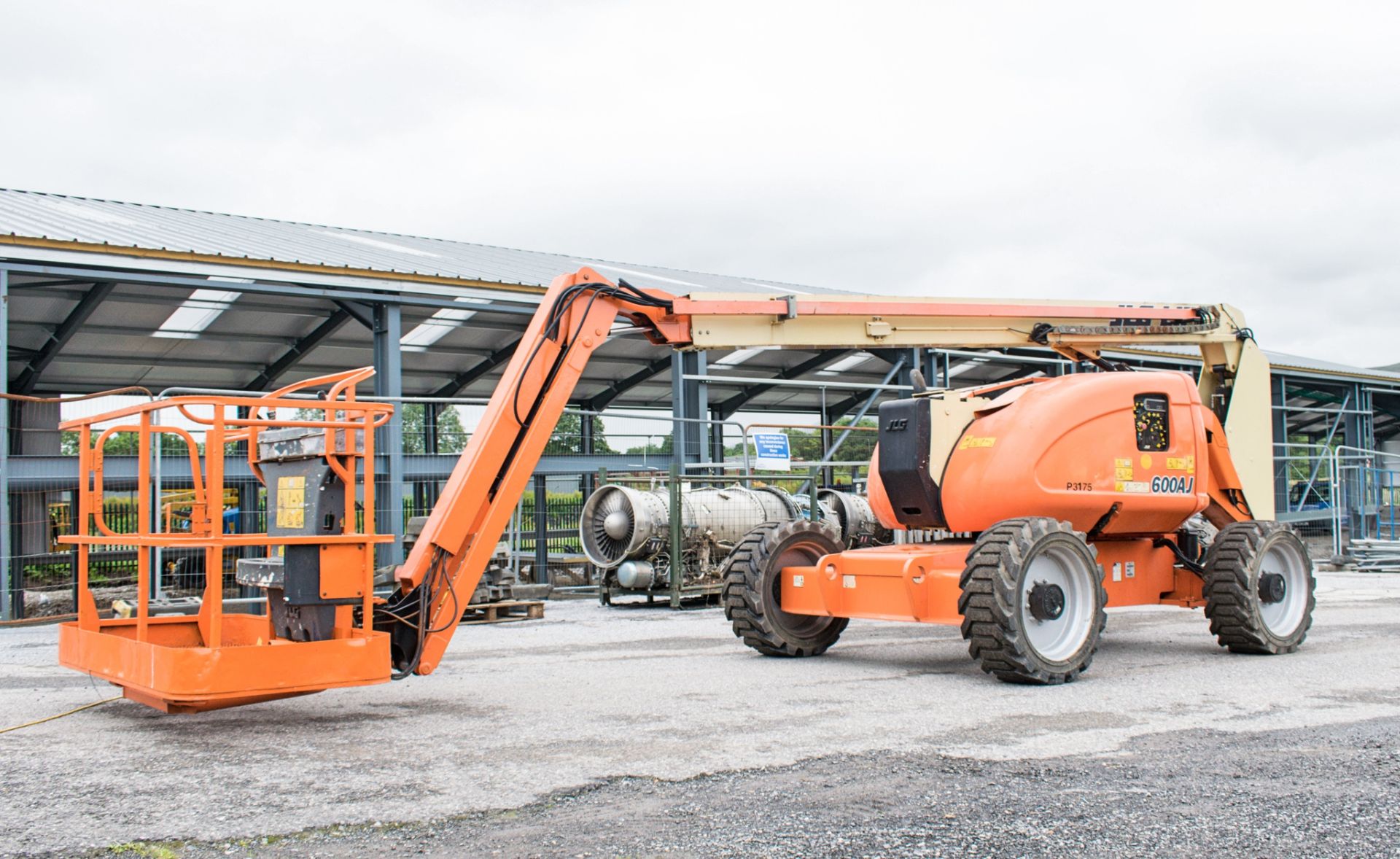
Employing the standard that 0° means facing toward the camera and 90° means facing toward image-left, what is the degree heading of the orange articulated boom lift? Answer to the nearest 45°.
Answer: approximately 45°

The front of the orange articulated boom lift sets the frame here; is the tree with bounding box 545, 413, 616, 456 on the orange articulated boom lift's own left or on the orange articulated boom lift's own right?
on the orange articulated boom lift's own right

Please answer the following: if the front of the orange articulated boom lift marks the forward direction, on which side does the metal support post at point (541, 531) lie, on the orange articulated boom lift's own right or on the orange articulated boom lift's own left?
on the orange articulated boom lift's own right

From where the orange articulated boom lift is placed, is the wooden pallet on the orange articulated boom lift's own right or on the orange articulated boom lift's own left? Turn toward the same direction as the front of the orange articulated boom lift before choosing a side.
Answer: on the orange articulated boom lift's own right
